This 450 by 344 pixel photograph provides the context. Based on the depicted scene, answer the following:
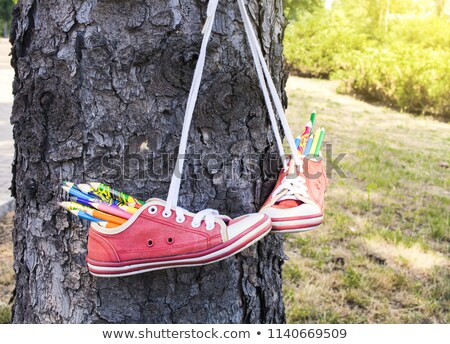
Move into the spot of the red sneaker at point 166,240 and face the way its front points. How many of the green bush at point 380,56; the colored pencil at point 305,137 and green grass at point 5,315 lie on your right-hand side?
0

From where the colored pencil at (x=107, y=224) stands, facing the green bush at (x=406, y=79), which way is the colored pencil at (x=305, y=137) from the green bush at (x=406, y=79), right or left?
right

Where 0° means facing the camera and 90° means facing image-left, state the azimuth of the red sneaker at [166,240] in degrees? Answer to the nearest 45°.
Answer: approximately 270°

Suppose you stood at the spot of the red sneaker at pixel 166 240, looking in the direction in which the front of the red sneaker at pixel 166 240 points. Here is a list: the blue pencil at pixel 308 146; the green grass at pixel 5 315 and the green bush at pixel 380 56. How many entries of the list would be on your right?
0

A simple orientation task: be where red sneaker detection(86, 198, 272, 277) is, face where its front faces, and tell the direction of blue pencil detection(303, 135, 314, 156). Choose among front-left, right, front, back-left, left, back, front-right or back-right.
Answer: front-left

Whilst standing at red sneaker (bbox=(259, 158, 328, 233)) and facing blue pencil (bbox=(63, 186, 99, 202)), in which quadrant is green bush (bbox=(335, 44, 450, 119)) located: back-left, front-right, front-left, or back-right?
back-right

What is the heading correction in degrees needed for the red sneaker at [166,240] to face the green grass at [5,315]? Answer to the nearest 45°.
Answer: approximately 135° to its left

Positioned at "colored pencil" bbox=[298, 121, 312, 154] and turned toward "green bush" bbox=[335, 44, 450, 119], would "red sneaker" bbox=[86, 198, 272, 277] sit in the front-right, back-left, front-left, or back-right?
back-left

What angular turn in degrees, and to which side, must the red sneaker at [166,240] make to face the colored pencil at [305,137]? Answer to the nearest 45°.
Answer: approximately 45° to its left
